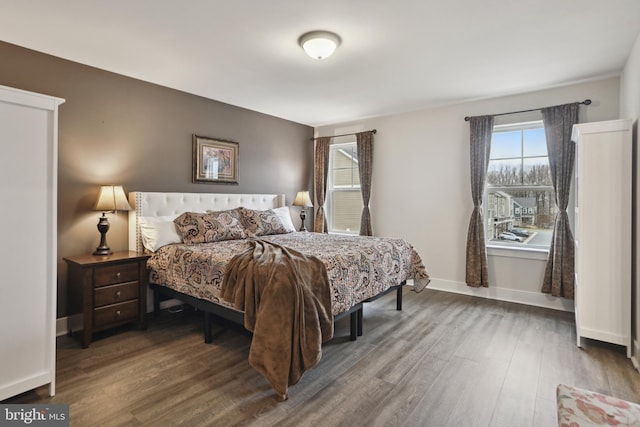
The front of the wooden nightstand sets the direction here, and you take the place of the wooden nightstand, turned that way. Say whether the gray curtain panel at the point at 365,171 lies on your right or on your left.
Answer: on your left

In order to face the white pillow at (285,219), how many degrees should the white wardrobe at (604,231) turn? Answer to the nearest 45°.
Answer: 0° — it already faces it

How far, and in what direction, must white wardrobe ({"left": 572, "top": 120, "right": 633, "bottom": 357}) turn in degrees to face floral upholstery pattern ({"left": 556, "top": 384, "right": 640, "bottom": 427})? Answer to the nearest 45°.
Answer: approximately 90° to its left

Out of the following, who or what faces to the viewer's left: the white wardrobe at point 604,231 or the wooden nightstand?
the white wardrobe

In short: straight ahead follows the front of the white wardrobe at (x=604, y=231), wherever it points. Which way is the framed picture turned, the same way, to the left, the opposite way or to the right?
the opposite way

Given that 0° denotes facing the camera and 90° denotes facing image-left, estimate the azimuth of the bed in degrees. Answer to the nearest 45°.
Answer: approximately 315°

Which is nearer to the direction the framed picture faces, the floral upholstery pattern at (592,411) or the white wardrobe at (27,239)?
the floral upholstery pattern

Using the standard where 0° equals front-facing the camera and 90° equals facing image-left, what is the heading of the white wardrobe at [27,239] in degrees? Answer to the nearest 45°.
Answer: approximately 225°

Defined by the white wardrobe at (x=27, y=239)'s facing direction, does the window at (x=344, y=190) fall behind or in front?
in front

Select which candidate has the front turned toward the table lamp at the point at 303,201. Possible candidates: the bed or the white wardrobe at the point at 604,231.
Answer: the white wardrobe

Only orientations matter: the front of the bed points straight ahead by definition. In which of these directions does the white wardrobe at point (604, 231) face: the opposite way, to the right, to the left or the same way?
the opposite way

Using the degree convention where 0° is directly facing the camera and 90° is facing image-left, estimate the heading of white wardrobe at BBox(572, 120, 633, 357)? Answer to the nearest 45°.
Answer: approximately 90°

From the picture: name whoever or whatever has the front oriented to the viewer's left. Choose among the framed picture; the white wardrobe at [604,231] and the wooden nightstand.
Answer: the white wardrobe

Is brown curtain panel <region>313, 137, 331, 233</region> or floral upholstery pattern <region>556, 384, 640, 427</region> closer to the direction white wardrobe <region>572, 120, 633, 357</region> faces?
the brown curtain panel

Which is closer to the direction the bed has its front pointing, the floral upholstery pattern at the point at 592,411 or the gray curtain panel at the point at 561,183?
the floral upholstery pattern

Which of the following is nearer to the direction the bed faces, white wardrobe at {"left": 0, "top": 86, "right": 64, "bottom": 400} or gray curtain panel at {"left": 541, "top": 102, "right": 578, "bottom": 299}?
the gray curtain panel
